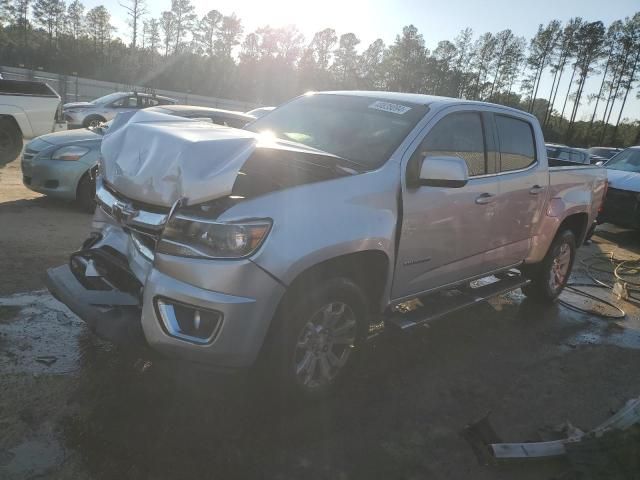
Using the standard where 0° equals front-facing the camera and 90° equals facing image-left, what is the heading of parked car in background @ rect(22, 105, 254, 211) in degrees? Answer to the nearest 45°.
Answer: approximately 45°

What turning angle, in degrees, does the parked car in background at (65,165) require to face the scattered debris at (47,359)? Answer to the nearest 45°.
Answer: approximately 45° to its left

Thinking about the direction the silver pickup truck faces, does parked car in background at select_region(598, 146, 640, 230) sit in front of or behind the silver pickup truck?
behind

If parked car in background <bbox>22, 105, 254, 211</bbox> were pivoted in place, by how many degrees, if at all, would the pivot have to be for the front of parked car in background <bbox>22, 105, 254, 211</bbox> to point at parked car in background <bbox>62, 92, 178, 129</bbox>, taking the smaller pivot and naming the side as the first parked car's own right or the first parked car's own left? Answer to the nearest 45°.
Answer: approximately 135° to the first parked car's own right

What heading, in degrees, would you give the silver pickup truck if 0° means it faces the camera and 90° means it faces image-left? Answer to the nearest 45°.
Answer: approximately 45°

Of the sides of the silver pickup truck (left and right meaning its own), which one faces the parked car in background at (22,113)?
right

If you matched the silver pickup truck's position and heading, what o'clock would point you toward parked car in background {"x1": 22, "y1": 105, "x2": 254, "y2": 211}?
The parked car in background is roughly at 3 o'clock from the silver pickup truck.

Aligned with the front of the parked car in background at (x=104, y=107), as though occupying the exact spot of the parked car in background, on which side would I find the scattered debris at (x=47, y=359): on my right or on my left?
on my left

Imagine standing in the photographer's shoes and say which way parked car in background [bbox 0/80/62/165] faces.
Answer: facing to the left of the viewer

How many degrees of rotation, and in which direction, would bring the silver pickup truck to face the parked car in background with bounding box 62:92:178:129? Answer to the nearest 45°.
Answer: approximately 90° to its right
